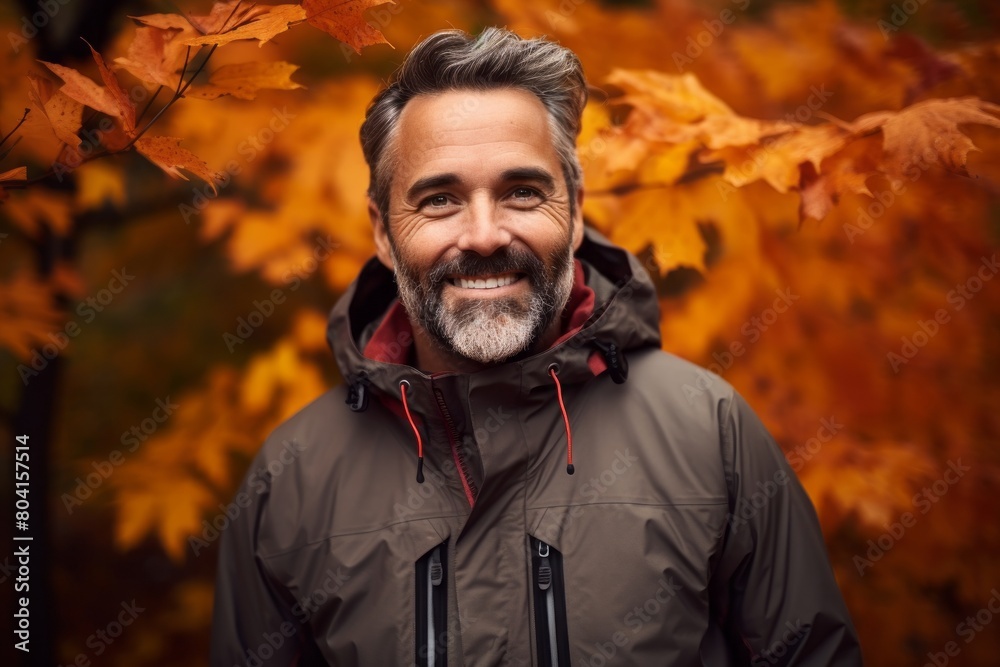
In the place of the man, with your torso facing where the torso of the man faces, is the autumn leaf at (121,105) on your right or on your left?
on your right

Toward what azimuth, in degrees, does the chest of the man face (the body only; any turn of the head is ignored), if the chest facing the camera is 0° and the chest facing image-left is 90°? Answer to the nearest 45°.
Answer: approximately 0°

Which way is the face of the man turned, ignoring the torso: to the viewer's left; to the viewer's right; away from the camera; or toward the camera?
toward the camera

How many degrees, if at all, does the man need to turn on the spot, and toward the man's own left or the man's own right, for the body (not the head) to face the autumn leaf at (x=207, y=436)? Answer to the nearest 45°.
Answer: approximately 135° to the man's own right

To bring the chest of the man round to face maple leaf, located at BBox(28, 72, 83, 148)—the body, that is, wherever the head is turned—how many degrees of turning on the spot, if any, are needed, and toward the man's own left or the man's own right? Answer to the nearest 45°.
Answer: approximately 90° to the man's own right

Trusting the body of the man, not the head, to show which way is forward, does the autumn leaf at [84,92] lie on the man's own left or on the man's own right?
on the man's own right

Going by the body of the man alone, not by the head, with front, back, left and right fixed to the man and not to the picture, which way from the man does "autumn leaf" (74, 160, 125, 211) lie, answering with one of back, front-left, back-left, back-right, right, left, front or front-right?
back-right
